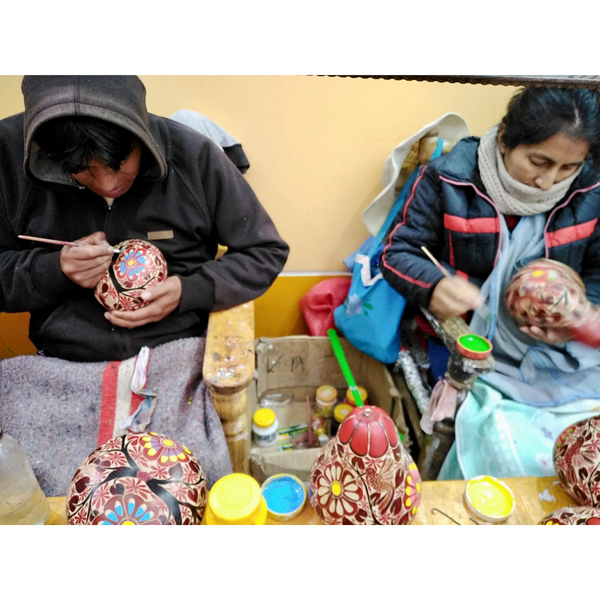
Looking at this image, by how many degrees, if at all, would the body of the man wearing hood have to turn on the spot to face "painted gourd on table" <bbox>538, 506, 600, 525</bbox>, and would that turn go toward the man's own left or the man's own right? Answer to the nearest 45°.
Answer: approximately 45° to the man's own left

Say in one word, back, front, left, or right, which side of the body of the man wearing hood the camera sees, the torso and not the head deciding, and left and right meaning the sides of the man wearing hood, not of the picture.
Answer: front

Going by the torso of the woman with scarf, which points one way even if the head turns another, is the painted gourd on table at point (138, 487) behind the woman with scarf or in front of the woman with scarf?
in front

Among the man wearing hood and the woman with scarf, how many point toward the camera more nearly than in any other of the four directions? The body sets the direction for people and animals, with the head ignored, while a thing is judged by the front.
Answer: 2

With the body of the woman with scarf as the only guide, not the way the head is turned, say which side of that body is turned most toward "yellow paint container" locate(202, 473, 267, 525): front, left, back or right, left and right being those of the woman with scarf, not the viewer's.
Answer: front

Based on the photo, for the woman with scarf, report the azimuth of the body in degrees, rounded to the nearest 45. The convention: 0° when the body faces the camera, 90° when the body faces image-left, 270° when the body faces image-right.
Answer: approximately 0°
